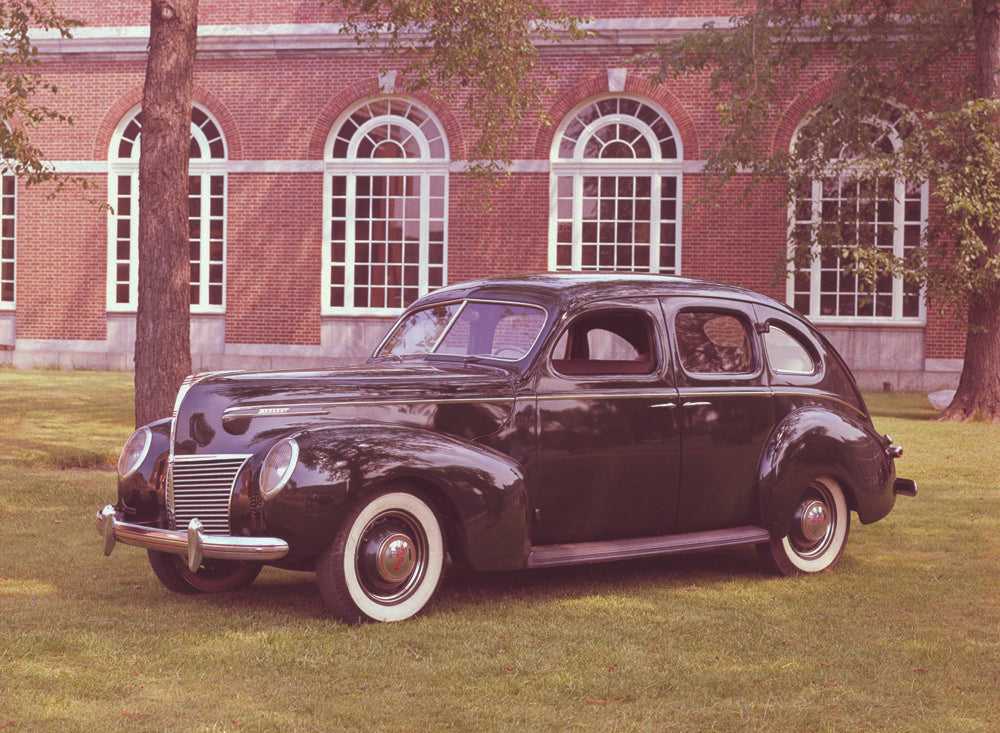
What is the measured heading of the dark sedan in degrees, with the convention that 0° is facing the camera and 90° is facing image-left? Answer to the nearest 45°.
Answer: approximately 45°

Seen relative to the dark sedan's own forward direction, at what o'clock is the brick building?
The brick building is roughly at 4 o'clock from the dark sedan.
